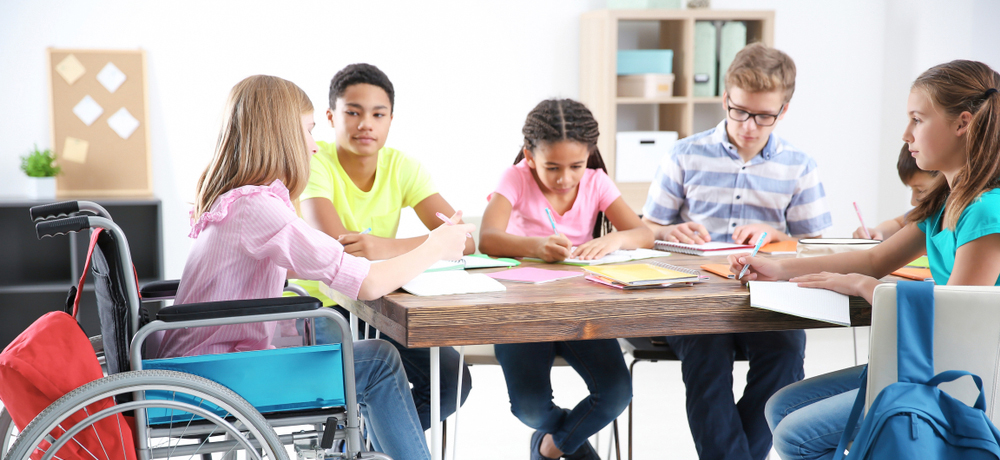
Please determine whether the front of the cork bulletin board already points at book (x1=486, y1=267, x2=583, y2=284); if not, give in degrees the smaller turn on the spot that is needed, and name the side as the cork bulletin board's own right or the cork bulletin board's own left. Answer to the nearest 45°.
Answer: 0° — it already faces it

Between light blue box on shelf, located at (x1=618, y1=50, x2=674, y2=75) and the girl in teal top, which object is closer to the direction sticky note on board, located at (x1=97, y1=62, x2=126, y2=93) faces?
the girl in teal top

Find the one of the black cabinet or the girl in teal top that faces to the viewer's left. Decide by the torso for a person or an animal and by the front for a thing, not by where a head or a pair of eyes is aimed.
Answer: the girl in teal top

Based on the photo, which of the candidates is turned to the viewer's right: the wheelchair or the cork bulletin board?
the wheelchair

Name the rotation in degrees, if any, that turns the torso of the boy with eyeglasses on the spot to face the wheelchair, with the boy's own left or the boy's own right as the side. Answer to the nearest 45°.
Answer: approximately 45° to the boy's own right

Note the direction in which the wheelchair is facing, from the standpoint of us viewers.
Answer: facing to the right of the viewer

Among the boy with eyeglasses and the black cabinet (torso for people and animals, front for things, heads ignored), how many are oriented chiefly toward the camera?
2

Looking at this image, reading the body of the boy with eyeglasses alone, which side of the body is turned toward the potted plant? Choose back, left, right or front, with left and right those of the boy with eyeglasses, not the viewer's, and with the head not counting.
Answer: right

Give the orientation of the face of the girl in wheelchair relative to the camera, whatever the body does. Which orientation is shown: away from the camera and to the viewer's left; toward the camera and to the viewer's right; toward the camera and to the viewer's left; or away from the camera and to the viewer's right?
away from the camera and to the viewer's right

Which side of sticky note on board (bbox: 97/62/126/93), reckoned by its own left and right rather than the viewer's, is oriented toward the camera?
front

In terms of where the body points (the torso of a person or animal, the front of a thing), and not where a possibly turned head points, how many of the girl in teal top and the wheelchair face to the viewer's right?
1

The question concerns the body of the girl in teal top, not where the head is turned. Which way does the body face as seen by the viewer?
to the viewer's left

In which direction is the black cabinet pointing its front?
toward the camera

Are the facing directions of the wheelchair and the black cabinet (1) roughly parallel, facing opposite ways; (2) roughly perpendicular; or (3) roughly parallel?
roughly perpendicular

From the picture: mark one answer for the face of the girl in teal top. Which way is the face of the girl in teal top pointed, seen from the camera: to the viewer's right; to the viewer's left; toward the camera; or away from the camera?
to the viewer's left

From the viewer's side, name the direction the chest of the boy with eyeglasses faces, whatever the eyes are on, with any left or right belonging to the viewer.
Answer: facing the viewer
